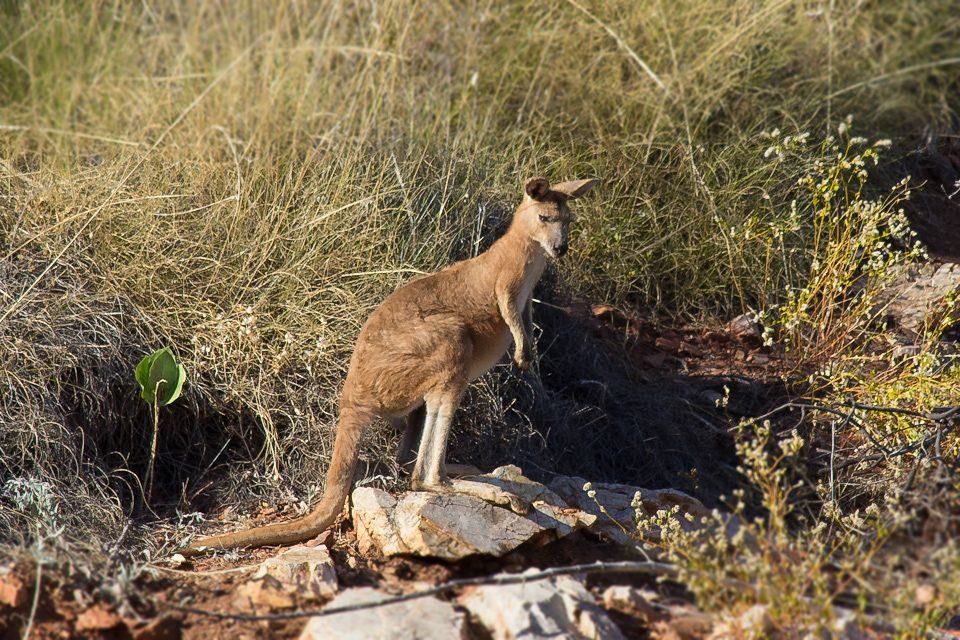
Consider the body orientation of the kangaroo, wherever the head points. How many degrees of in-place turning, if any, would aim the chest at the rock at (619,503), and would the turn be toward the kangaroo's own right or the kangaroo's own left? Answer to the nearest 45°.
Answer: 0° — it already faces it

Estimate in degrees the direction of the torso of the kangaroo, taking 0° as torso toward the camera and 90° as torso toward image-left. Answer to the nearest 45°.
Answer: approximately 270°
